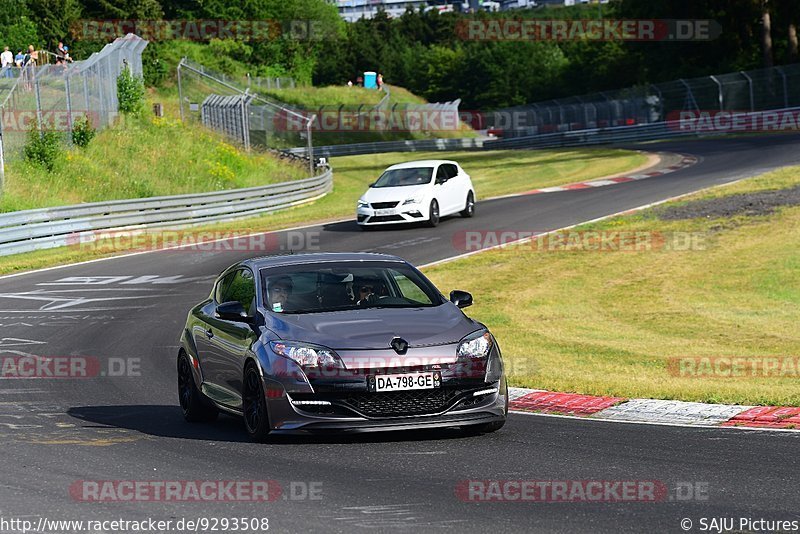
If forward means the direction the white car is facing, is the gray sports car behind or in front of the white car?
in front

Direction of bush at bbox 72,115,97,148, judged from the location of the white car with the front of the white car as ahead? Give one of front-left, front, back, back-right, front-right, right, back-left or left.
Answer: right

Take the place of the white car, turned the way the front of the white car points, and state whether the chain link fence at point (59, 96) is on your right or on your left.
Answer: on your right

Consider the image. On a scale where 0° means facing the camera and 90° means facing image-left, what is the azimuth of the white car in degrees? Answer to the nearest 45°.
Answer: approximately 45°

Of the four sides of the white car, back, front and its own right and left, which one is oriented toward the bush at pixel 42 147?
right

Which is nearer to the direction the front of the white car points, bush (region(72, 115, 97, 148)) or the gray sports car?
the gray sports car

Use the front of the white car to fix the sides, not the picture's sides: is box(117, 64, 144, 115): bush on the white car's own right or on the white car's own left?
on the white car's own right

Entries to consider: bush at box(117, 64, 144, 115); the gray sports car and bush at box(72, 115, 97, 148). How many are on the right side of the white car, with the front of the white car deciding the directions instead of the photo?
2
